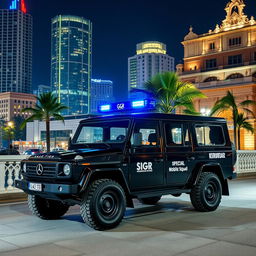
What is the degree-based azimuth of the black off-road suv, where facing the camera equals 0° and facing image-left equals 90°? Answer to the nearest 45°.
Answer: approximately 45°

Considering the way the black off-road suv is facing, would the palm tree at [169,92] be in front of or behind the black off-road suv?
behind
